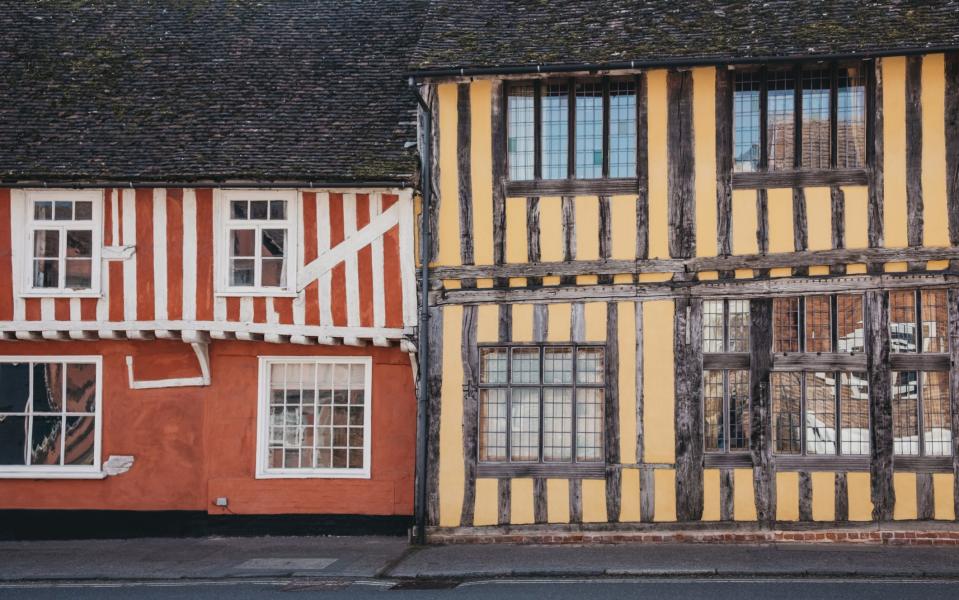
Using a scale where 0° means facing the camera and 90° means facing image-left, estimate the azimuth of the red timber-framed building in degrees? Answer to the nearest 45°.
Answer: approximately 0°

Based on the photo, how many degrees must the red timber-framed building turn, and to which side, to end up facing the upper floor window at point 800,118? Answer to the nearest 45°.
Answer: approximately 45° to its left

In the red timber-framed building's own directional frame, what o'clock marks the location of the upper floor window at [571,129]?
The upper floor window is roughly at 10 o'clock from the red timber-framed building.
